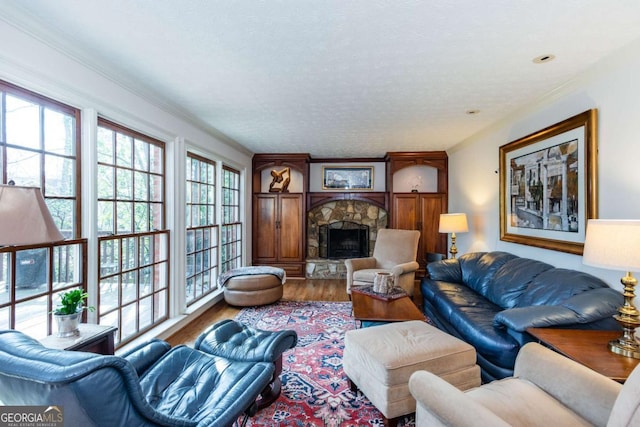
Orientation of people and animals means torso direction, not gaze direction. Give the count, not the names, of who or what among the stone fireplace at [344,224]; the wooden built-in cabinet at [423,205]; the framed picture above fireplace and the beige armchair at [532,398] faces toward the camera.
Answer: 3

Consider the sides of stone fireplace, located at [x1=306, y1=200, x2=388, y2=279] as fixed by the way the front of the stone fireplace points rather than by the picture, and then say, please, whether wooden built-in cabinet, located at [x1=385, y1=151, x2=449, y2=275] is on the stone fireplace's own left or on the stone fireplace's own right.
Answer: on the stone fireplace's own left

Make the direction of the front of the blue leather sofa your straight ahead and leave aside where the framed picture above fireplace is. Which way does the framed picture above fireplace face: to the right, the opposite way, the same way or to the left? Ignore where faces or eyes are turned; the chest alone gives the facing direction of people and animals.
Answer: to the left

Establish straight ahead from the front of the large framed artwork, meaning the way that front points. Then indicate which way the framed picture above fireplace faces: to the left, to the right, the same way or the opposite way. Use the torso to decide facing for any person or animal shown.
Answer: to the left

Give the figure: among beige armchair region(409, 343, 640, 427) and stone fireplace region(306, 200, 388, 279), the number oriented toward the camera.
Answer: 1

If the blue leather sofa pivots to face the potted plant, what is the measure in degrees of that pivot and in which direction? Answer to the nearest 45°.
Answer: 0° — it already faces it

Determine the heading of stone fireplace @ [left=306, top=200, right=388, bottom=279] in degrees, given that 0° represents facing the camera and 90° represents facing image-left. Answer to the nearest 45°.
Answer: approximately 0°

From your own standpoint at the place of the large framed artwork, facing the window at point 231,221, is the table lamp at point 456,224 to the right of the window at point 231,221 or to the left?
right

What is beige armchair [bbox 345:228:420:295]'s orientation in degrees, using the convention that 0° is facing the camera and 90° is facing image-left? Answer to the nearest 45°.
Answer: approximately 45°

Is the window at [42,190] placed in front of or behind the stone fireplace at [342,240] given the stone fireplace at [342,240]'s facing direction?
in front

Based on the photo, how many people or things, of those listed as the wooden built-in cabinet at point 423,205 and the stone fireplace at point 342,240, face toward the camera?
2

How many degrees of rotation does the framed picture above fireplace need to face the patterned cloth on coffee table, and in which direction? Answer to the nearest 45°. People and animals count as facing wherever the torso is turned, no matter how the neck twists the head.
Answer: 0° — it already faces it

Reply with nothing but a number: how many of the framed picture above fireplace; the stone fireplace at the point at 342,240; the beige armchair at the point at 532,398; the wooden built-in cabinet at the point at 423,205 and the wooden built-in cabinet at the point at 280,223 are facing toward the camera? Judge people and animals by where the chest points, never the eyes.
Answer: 4
